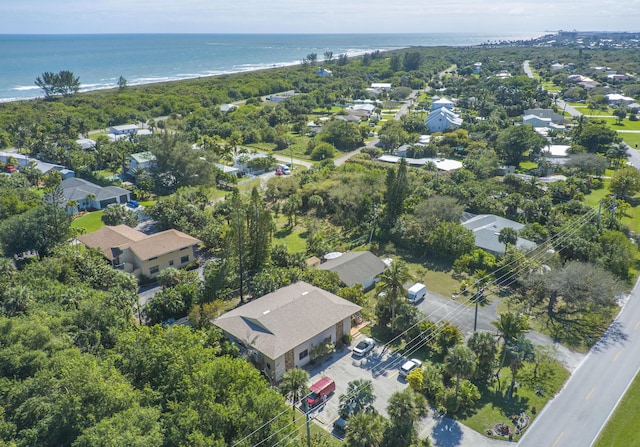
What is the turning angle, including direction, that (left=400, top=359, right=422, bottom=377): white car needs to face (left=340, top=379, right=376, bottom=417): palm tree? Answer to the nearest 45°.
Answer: approximately 180°

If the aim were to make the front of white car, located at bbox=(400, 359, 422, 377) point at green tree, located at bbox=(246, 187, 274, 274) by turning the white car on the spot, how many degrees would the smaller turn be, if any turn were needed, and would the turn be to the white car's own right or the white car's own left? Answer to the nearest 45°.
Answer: approximately 90° to the white car's own left

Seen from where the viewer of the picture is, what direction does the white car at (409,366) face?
facing away from the viewer and to the right of the viewer

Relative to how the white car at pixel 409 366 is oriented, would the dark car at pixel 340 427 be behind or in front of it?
behind

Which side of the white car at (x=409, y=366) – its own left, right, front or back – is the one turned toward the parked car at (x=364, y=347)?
left
